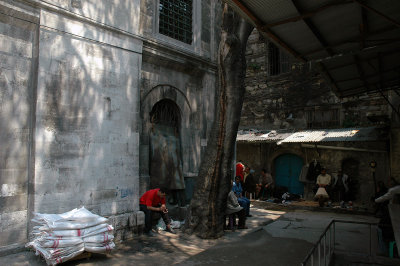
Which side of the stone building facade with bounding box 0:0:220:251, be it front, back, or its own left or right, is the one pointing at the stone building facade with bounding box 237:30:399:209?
left

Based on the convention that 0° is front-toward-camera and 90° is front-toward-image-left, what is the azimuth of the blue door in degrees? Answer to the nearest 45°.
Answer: approximately 0°

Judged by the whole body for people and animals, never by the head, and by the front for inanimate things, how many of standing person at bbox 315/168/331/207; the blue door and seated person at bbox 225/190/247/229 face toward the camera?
2

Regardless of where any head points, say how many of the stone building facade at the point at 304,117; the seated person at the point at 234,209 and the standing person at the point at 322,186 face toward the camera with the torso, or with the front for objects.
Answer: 2

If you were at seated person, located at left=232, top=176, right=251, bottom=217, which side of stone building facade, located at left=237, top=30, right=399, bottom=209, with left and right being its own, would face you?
front

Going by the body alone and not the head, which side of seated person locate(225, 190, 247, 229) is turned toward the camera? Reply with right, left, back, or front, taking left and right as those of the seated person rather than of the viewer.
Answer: right

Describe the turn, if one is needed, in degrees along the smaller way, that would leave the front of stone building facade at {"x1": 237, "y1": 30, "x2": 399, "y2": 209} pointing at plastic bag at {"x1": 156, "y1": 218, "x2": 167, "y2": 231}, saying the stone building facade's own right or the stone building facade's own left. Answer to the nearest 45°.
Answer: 0° — it already faces it

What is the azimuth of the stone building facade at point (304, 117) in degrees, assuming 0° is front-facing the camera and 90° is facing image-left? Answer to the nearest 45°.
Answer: approximately 0°
